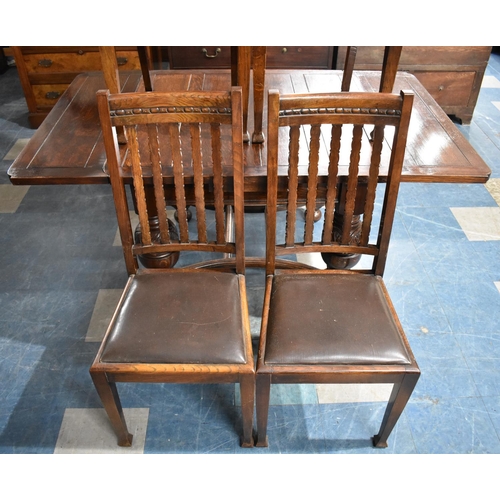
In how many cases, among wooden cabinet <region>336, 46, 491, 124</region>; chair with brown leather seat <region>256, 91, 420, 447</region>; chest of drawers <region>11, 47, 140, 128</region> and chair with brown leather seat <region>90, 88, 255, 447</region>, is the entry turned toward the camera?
4

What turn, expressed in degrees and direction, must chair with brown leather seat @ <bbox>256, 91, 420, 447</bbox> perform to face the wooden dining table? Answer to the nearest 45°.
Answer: approximately 135° to its right

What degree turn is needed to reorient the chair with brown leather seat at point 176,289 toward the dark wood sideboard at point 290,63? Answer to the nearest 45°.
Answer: approximately 135° to its left

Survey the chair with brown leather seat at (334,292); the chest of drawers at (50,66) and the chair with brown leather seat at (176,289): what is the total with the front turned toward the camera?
3

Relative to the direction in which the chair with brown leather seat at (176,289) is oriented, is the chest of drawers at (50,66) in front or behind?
behind

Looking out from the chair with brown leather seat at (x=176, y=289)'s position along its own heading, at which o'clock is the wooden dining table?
The wooden dining table is roughly at 7 o'clock from the chair with brown leather seat.

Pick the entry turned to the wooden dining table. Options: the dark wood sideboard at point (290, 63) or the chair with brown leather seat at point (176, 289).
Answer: the dark wood sideboard

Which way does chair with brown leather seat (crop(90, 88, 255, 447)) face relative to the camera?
toward the camera

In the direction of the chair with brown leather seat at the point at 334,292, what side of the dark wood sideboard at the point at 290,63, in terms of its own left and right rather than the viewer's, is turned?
front

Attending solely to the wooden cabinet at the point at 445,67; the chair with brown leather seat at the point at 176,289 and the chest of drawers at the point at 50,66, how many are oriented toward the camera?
3

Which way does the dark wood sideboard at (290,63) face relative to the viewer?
toward the camera

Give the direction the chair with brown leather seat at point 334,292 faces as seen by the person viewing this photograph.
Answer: facing the viewer
